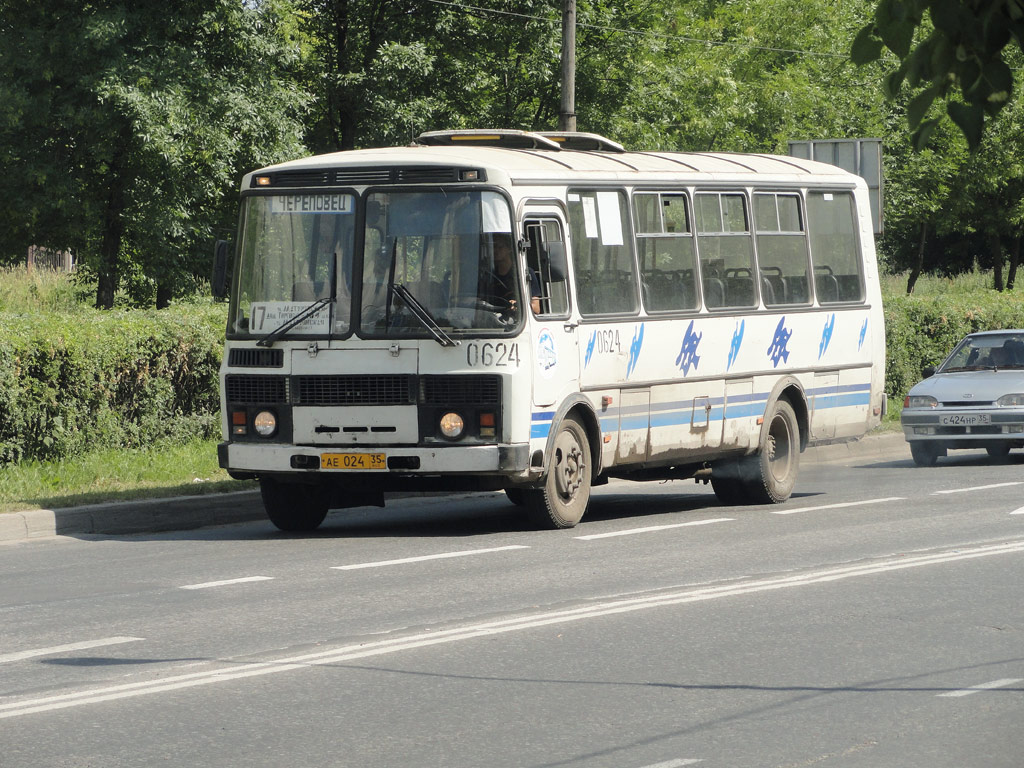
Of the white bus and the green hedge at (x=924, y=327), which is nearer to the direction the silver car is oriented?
the white bus

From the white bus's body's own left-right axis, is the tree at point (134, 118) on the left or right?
on its right

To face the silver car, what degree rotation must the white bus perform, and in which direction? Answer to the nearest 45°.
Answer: approximately 180°

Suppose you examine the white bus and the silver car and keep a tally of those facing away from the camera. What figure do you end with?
0

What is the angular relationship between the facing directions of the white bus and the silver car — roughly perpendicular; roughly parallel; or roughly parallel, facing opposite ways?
roughly parallel

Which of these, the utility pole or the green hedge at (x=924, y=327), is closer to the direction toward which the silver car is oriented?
the utility pole

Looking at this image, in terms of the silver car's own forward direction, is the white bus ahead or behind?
ahead

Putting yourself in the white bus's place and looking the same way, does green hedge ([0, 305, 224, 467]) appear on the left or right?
on its right

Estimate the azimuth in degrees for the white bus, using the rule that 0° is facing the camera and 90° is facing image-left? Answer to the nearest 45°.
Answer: approximately 45°

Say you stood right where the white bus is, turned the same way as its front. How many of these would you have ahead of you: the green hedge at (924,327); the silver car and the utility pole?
0

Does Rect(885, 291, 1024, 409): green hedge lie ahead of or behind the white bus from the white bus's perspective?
behind

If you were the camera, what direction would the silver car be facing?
facing the viewer and to the left of the viewer

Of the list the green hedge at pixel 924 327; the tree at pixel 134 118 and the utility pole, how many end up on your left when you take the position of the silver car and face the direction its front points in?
0

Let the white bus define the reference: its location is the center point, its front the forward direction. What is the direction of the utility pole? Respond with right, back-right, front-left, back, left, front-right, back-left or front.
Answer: back-right

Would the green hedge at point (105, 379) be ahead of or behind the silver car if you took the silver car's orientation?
ahead

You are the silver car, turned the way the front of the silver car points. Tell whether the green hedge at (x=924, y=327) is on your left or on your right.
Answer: on your right
